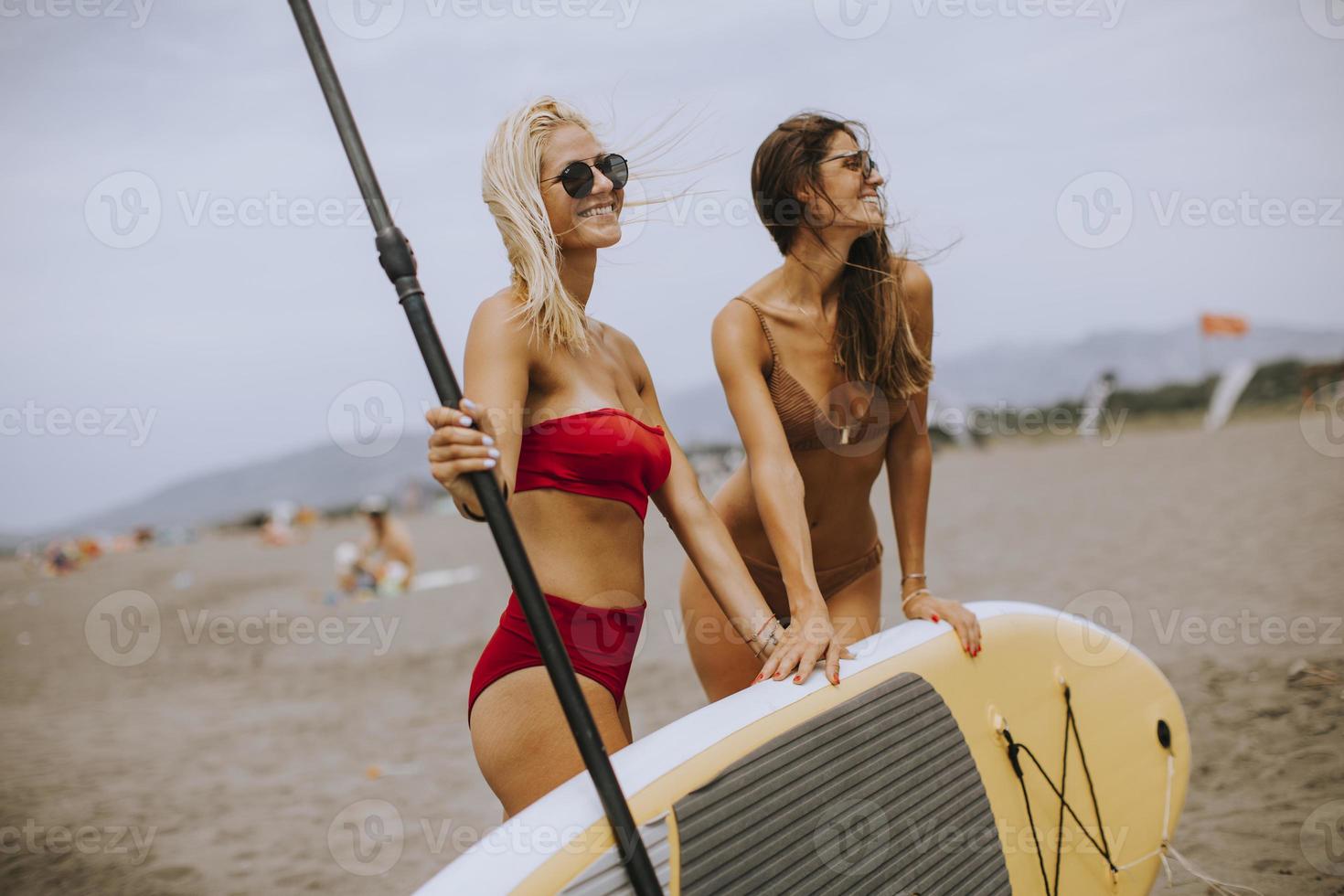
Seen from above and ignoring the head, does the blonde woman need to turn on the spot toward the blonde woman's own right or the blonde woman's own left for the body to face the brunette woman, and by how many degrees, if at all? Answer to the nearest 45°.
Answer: approximately 90° to the blonde woman's own left

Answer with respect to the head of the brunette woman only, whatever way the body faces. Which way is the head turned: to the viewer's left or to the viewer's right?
to the viewer's right

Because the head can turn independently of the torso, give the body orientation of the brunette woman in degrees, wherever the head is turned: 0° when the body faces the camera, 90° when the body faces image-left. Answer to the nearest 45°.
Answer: approximately 315°

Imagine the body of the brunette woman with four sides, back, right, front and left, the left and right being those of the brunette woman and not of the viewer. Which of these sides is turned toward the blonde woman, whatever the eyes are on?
right

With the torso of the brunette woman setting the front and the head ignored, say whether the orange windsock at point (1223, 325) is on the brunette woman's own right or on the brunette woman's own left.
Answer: on the brunette woman's own left

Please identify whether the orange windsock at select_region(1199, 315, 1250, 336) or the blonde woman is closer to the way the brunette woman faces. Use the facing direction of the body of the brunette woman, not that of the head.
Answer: the blonde woman

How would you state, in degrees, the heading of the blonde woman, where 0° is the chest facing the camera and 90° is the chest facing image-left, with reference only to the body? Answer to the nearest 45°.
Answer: approximately 315°
